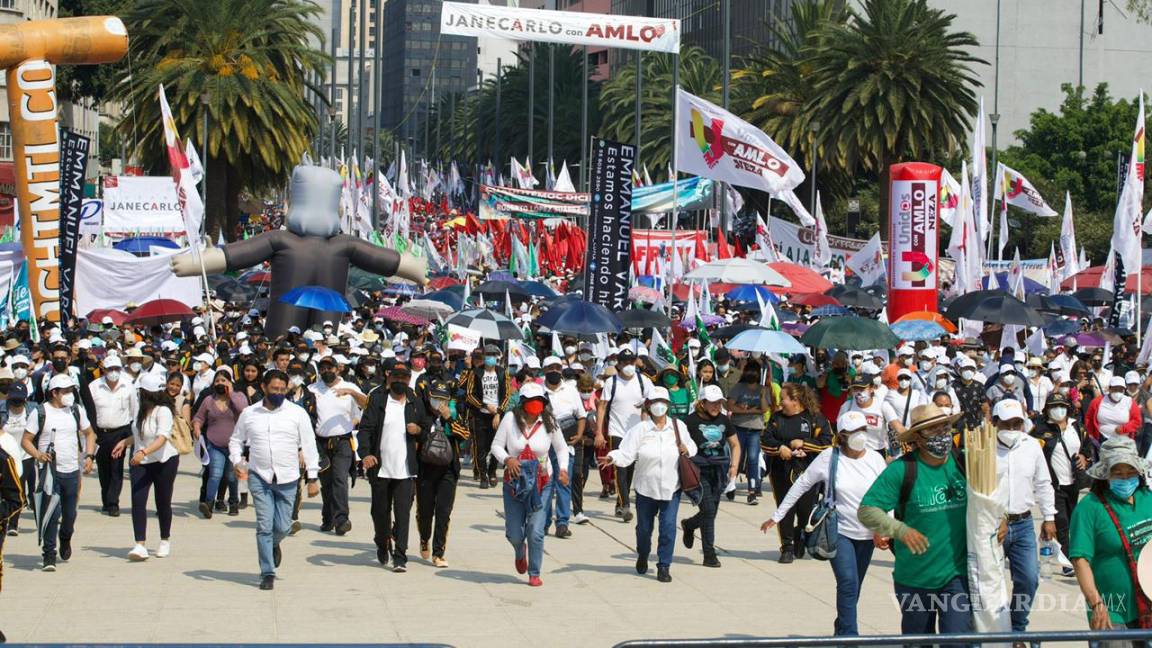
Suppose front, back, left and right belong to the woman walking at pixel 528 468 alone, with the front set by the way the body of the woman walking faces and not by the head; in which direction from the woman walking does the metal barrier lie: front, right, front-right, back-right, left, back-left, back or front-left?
front

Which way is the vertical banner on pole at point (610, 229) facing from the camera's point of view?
toward the camera

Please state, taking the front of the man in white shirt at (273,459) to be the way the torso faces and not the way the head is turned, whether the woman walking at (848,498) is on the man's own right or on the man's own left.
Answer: on the man's own left

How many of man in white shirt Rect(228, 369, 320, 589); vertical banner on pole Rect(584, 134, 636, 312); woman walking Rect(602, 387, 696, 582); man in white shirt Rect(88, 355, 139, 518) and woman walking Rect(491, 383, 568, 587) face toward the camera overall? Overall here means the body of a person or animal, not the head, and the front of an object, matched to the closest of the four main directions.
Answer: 5

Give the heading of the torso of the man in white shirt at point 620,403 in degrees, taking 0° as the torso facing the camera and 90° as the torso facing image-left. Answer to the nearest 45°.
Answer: approximately 0°

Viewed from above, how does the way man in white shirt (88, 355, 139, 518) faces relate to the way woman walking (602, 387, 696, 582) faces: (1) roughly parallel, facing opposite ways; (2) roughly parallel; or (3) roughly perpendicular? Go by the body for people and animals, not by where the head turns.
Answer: roughly parallel

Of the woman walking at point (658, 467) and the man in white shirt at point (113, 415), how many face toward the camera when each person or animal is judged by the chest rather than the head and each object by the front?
2

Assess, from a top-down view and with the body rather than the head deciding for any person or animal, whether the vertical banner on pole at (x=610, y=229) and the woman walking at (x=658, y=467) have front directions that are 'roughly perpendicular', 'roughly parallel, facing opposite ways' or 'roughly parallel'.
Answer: roughly parallel

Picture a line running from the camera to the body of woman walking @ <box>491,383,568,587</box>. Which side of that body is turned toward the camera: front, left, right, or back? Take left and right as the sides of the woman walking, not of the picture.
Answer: front

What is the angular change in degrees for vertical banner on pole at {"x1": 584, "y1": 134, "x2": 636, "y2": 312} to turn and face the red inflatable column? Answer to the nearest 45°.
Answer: approximately 135° to its left

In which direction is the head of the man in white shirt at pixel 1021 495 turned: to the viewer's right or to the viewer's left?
to the viewer's left

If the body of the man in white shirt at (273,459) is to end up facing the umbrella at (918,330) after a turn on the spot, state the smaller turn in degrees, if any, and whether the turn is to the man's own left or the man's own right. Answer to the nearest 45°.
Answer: approximately 135° to the man's own left

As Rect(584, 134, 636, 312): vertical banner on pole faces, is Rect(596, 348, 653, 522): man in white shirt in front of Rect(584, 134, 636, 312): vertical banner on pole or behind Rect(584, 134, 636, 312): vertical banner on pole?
in front

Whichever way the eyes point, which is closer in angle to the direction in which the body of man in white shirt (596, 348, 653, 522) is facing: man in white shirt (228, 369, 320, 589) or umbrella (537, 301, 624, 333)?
the man in white shirt

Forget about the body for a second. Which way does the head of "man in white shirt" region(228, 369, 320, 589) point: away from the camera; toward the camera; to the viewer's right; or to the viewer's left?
toward the camera

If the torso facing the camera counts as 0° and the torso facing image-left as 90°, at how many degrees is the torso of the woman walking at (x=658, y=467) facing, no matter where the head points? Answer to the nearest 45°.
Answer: approximately 0°

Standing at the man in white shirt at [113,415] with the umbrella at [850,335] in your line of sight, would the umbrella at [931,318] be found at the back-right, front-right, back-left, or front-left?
front-left

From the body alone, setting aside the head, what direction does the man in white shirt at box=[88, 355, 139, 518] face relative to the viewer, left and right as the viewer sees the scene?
facing the viewer

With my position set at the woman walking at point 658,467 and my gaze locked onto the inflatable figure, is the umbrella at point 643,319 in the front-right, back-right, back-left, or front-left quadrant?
front-right
